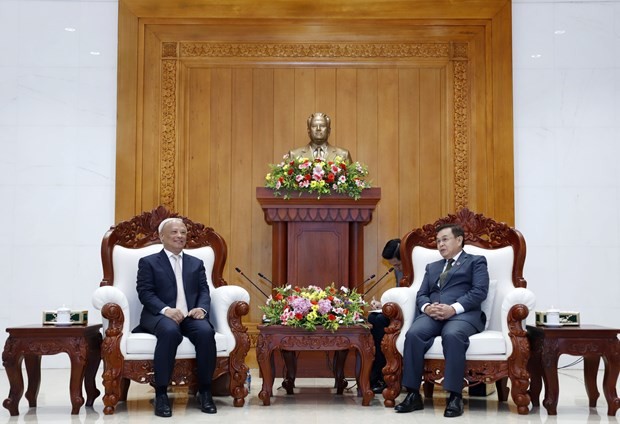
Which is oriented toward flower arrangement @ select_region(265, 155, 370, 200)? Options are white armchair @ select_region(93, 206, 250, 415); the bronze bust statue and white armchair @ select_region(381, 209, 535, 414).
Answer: the bronze bust statue

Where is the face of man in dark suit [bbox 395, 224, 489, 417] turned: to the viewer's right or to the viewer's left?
to the viewer's left

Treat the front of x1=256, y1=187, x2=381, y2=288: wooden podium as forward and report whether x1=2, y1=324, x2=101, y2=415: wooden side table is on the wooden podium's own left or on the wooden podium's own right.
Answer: on the wooden podium's own right

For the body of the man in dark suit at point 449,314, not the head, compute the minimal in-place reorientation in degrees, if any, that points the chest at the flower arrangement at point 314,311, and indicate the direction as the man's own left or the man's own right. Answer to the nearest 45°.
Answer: approximately 45° to the man's own right

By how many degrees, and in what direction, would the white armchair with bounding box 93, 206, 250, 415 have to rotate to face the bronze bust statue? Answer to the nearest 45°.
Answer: approximately 135° to its left

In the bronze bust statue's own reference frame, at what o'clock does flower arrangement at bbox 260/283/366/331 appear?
The flower arrangement is roughly at 12 o'clock from the bronze bust statue.

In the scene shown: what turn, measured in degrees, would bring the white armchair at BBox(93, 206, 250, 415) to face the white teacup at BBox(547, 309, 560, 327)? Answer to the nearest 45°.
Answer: approximately 90° to its left

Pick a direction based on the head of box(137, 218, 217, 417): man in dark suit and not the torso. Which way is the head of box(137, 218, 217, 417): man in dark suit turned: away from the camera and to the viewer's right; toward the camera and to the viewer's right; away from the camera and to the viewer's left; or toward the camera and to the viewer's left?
toward the camera and to the viewer's right

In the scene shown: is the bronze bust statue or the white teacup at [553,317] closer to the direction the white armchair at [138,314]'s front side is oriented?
the white teacup

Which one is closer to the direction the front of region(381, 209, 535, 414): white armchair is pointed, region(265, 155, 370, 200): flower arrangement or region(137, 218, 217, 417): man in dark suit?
the man in dark suit
